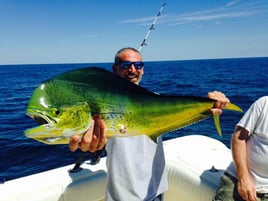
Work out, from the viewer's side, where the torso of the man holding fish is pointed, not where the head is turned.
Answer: toward the camera

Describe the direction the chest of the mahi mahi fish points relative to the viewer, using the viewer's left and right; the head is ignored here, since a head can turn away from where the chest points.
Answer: facing to the left of the viewer

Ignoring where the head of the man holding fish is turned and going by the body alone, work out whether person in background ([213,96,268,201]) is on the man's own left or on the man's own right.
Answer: on the man's own left

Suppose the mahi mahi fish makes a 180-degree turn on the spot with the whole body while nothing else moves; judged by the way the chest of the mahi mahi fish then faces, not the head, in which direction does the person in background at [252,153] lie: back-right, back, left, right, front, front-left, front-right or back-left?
front-left
